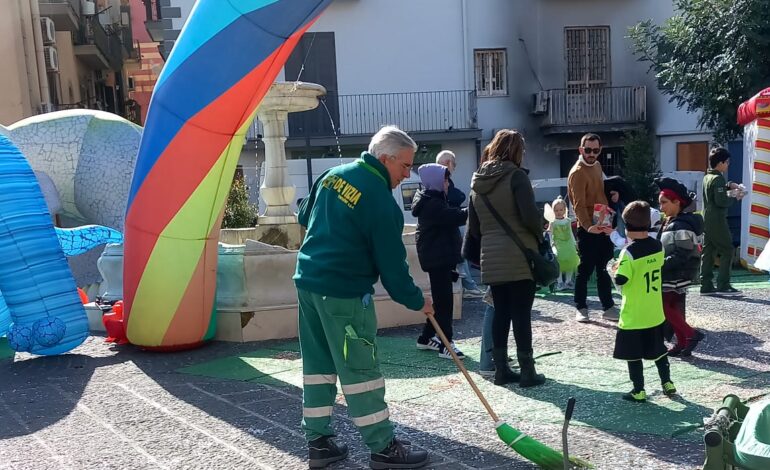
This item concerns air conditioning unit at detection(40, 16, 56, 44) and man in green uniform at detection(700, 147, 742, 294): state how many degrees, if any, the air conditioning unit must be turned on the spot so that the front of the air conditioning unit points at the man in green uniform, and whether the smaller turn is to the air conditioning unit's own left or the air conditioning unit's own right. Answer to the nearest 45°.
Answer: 0° — it already faces them

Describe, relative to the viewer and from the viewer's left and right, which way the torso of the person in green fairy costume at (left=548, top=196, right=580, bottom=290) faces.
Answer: facing the viewer

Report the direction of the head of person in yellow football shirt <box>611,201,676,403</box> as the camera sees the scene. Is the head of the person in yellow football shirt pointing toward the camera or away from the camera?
away from the camera

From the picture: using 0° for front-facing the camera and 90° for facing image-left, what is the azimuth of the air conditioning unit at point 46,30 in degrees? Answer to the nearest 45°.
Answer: approximately 315°

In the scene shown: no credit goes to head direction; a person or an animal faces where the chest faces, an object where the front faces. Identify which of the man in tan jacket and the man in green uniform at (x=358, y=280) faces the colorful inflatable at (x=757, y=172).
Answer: the man in green uniform

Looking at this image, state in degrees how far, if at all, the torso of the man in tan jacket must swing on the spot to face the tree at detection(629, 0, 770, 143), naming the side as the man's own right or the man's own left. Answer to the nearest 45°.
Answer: approximately 135° to the man's own left

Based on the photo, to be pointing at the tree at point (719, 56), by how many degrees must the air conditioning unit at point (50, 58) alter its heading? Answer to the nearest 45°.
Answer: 0° — it already faces it

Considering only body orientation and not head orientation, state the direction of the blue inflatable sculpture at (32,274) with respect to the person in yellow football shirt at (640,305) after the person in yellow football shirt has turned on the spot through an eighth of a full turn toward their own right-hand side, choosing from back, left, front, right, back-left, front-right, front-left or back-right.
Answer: left

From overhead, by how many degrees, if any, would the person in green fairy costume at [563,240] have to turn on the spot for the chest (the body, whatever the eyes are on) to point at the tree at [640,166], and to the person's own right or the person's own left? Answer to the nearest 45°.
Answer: approximately 180°

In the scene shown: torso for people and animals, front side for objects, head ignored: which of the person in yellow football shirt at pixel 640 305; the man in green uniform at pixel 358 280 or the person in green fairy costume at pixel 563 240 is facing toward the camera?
the person in green fairy costume

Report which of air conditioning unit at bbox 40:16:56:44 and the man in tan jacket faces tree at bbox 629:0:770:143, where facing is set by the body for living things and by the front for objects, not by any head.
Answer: the air conditioning unit

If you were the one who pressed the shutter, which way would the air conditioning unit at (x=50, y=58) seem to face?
facing the viewer and to the right of the viewer

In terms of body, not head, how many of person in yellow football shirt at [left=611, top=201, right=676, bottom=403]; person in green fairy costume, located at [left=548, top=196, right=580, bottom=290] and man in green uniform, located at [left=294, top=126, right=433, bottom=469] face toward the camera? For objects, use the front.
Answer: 1

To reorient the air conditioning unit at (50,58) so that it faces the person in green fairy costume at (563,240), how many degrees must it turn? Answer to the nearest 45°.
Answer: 0° — it already faces them

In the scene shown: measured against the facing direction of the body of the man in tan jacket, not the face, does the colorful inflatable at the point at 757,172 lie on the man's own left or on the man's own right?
on the man's own left

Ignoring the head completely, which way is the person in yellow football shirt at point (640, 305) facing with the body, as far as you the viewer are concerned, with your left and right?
facing away from the viewer and to the left of the viewer

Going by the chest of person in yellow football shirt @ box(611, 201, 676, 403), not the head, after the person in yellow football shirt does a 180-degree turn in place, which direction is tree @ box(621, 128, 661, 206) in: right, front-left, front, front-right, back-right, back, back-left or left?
back-left

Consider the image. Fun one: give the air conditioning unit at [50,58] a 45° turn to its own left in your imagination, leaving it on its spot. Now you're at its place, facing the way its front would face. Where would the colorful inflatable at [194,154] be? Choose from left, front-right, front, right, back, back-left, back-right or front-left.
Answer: right
